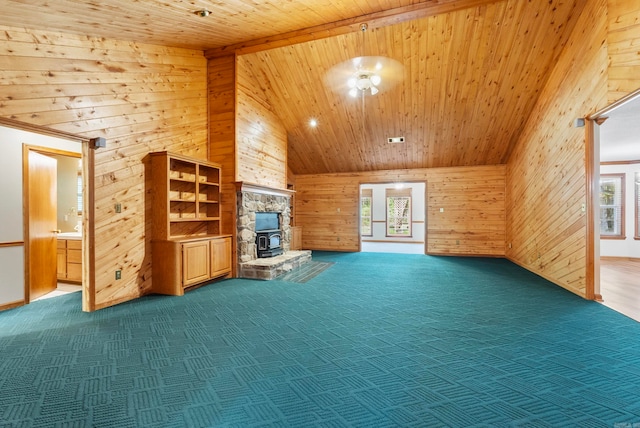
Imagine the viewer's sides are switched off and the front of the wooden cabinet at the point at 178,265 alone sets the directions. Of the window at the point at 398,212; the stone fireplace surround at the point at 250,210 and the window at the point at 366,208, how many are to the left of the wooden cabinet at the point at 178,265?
3

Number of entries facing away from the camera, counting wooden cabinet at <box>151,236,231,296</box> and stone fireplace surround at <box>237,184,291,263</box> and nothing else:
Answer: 0

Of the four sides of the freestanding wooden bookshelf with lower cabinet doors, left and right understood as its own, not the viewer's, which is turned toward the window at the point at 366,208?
left

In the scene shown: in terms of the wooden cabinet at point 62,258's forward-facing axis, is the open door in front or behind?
in front

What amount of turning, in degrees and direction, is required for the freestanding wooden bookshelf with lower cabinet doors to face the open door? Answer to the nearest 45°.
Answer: approximately 135° to its right

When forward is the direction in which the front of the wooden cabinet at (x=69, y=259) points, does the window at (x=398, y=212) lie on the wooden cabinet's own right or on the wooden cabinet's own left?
on the wooden cabinet's own left

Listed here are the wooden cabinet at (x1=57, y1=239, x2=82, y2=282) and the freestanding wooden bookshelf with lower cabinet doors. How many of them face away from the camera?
0

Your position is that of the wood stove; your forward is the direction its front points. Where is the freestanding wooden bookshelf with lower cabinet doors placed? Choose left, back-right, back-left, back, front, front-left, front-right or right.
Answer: right

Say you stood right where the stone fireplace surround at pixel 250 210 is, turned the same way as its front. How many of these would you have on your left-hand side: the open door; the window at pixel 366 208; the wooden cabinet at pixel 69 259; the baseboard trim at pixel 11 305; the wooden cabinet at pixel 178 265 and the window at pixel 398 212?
2

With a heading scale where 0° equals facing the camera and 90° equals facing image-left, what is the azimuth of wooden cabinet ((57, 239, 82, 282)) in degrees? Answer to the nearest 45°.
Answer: approximately 0°

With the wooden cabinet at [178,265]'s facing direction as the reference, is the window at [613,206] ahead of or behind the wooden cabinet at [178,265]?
ahead

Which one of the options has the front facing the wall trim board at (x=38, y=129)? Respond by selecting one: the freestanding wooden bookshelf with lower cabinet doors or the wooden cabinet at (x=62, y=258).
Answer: the wooden cabinet
